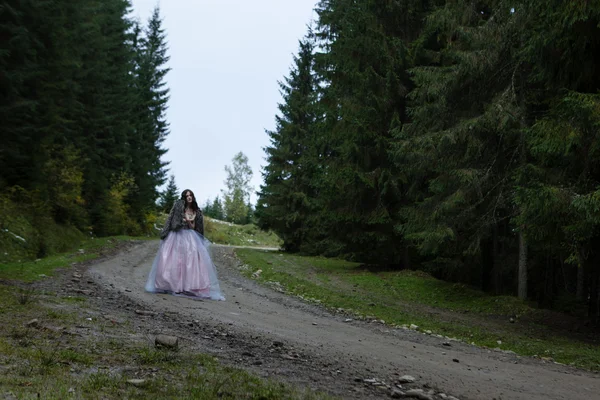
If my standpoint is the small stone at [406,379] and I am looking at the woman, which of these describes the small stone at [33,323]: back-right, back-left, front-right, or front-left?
front-left

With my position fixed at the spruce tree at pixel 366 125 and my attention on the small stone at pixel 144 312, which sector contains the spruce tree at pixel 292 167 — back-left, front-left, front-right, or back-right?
back-right

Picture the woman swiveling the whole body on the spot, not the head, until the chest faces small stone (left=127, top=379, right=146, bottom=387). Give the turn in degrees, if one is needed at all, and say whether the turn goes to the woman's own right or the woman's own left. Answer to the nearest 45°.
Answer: approximately 45° to the woman's own right

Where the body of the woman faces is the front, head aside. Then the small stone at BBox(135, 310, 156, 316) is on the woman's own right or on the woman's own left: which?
on the woman's own right

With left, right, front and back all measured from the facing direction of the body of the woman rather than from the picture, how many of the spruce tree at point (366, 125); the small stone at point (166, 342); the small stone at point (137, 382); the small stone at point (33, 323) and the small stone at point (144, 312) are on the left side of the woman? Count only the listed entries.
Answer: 1

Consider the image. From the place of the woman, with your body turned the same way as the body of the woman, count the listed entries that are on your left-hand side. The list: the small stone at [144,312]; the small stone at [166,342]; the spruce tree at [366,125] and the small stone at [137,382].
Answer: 1

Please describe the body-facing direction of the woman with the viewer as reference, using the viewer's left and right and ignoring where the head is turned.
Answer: facing the viewer and to the right of the viewer

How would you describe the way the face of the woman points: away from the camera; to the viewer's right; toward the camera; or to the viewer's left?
toward the camera

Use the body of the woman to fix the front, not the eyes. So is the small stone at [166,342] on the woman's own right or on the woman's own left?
on the woman's own right

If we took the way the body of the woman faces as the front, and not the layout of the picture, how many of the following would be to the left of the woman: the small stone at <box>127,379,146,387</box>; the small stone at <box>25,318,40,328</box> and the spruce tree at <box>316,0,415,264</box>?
1

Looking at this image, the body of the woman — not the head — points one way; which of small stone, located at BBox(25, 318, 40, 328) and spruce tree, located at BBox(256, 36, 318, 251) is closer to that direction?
the small stone

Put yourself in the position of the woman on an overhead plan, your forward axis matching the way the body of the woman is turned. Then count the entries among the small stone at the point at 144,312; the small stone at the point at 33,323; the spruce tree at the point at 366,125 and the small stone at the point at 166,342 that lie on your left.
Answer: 1

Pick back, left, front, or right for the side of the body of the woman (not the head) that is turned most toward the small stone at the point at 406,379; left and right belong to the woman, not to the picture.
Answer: front

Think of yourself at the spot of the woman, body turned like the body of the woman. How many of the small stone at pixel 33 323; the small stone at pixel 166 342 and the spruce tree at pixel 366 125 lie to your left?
1

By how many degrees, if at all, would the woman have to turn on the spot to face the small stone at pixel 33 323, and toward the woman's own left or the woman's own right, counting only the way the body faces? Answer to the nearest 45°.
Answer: approximately 45° to the woman's own right

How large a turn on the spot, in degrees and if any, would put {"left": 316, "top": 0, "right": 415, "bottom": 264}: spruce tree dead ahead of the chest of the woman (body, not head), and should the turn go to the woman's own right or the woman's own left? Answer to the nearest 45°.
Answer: approximately 90° to the woman's own left

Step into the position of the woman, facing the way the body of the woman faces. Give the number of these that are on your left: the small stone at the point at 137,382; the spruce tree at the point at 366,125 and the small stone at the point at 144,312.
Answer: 1

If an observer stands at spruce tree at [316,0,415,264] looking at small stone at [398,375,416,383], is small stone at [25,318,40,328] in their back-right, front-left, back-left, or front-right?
front-right
